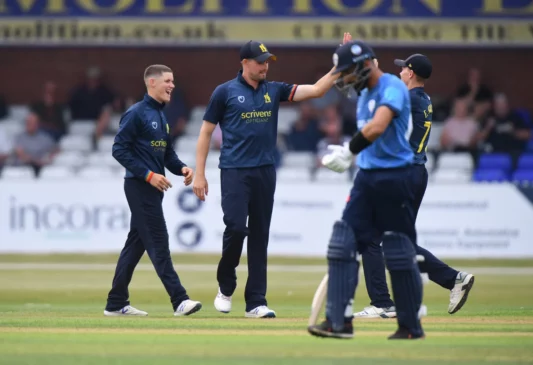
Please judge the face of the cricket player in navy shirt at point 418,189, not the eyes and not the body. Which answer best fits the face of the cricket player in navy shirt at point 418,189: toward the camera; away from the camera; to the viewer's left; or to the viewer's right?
to the viewer's left

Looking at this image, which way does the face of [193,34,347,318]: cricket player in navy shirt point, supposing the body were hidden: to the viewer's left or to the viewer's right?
to the viewer's right

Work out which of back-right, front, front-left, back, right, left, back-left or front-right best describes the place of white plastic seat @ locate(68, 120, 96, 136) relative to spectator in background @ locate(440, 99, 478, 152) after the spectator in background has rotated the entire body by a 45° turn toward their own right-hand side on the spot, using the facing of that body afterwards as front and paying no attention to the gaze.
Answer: front-right

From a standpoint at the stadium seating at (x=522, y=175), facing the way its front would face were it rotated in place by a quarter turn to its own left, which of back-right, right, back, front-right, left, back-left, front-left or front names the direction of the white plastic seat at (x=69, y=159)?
back

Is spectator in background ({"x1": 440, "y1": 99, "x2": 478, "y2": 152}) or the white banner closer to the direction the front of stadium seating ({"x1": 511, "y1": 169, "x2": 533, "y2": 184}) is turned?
the white banner

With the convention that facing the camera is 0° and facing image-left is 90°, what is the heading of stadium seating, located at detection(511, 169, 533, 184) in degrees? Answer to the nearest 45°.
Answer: approximately 0°

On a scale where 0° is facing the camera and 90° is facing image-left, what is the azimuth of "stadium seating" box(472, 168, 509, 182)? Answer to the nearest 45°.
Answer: approximately 0°
